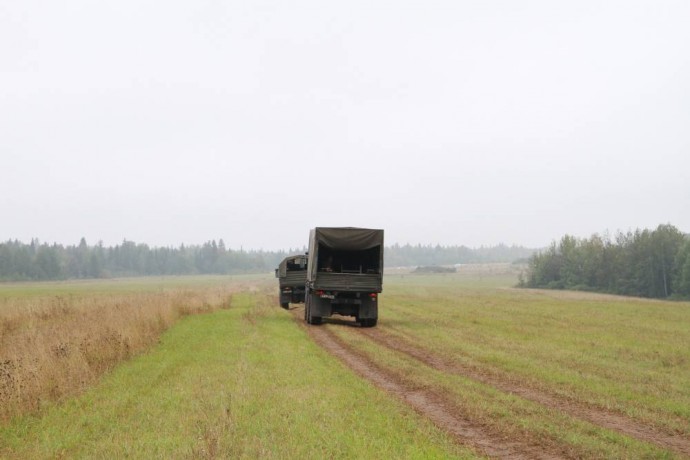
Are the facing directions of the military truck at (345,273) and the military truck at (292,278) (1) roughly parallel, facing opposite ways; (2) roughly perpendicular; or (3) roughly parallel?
roughly parallel

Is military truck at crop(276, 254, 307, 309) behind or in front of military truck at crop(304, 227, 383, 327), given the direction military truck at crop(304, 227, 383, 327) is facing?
in front

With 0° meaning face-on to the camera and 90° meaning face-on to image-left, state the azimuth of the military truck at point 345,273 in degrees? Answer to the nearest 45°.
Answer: approximately 180°

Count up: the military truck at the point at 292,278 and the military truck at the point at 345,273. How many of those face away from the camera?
2

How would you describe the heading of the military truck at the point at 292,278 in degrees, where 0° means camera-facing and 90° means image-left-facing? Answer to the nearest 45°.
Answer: approximately 180°

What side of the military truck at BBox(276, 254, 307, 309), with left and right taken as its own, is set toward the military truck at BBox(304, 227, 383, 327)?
back
